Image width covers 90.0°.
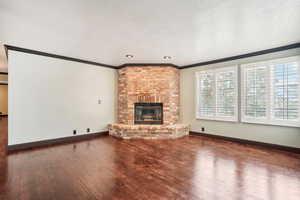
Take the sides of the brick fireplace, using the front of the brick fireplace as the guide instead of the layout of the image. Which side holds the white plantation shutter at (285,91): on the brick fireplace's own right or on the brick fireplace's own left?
on the brick fireplace's own left

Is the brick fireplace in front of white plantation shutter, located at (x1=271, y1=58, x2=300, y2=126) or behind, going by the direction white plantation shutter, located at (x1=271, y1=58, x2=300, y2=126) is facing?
in front

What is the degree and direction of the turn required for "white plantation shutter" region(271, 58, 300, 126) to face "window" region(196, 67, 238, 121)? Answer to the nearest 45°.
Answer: approximately 45° to its right

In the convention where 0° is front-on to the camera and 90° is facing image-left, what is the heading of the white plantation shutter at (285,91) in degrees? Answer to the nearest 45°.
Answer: approximately 45°

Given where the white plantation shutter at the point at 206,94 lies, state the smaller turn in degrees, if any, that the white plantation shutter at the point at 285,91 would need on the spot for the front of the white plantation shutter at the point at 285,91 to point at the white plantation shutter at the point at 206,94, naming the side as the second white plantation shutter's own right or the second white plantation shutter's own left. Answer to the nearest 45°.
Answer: approximately 45° to the second white plantation shutter's own right

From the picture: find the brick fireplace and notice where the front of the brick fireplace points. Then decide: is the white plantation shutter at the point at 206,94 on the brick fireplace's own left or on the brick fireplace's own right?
on the brick fireplace's own left

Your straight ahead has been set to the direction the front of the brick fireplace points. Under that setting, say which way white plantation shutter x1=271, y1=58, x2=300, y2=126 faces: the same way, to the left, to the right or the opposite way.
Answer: to the right

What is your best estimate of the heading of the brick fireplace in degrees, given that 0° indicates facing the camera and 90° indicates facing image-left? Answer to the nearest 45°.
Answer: approximately 0°

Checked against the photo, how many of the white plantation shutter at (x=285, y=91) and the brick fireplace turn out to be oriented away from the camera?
0

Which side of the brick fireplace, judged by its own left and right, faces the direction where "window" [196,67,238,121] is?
left
